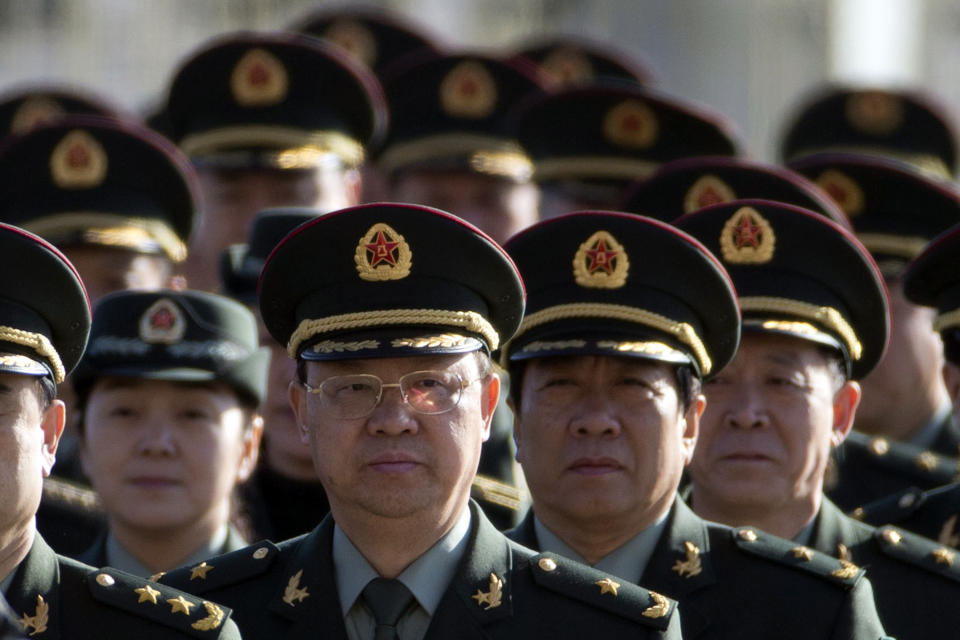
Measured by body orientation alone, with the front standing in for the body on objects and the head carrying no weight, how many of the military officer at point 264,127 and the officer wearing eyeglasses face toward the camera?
2

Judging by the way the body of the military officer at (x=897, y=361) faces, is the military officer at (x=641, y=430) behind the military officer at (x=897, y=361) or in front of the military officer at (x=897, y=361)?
in front

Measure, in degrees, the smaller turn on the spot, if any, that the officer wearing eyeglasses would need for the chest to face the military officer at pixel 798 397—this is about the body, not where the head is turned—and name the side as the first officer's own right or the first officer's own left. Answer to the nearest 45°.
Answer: approximately 135° to the first officer's own left

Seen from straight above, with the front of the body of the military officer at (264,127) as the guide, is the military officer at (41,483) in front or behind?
in front

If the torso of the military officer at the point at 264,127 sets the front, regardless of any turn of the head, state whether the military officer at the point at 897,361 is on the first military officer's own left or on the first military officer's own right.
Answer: on the first military officer's own left

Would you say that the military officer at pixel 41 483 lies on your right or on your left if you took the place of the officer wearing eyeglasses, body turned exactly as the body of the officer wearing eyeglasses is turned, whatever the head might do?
on your right

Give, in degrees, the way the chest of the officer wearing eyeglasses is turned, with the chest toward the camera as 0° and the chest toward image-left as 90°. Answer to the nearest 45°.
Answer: approximately 0°
